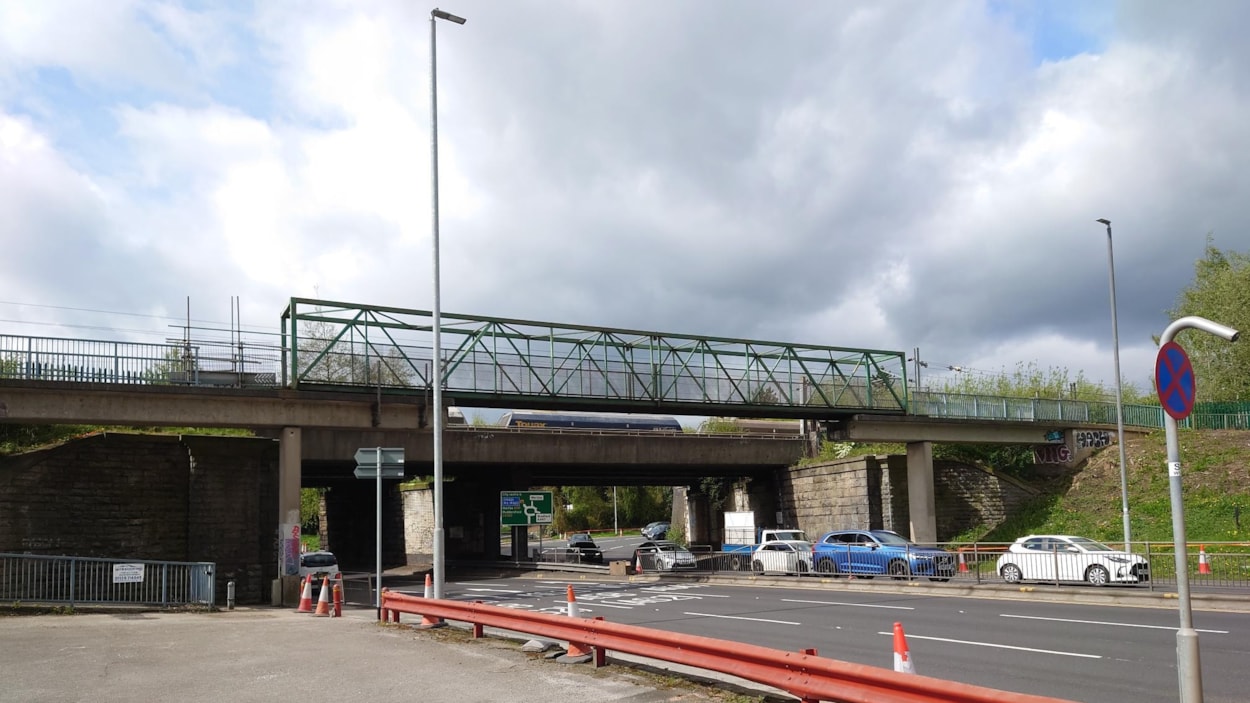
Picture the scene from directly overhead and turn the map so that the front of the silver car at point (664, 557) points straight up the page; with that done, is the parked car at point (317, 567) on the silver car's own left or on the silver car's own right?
on the silver car's own right

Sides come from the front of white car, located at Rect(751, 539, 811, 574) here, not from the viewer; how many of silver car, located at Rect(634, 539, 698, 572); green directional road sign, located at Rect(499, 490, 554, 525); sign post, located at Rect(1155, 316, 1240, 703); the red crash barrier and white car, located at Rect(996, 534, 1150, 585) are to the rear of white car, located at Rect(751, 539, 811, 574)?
2

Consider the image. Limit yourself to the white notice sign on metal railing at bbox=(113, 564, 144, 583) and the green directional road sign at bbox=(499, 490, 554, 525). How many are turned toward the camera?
2

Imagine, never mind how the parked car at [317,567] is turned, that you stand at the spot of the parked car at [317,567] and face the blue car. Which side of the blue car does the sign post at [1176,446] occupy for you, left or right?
right

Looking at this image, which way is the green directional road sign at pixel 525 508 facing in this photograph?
toward the camera

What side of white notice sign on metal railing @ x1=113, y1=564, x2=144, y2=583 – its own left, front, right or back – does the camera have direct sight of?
front

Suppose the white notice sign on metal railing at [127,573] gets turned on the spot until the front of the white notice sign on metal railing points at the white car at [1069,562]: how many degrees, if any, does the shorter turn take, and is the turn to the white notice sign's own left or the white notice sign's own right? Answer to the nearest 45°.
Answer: approximately 90° to the white notice sign's own left

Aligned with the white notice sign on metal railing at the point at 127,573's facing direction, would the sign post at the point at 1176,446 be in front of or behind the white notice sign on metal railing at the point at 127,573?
in front

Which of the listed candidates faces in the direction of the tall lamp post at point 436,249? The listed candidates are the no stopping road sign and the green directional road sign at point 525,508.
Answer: the green directional road sign

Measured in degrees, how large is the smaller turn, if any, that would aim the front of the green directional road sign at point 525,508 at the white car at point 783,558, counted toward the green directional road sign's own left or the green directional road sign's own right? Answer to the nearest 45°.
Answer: approximately 45° to the green directional road sign's own left
